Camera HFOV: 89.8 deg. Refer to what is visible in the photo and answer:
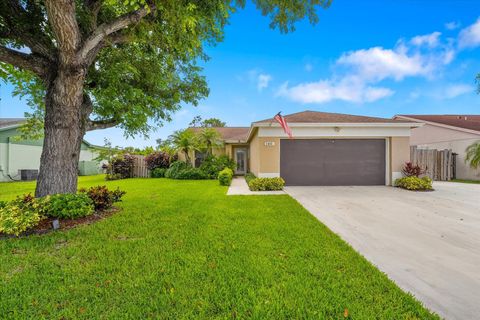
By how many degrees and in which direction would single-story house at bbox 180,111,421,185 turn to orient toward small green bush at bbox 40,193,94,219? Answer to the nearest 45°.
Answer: approximately 45° to its right

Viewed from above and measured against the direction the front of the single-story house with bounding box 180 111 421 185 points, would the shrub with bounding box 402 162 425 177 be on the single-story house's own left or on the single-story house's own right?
on the single-story house's own left

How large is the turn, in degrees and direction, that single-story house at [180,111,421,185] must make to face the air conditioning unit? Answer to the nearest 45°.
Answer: approximately 90° to its right

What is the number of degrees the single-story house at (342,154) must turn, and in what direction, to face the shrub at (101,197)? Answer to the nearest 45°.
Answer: approximately 45° to its right

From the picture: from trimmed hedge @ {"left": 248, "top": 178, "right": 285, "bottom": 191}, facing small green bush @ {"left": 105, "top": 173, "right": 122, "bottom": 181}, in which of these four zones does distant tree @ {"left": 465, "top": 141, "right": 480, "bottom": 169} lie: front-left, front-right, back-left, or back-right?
back-right

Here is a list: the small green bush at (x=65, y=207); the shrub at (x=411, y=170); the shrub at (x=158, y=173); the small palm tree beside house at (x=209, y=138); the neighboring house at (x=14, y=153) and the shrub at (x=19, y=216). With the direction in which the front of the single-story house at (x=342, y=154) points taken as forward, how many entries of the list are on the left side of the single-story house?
1

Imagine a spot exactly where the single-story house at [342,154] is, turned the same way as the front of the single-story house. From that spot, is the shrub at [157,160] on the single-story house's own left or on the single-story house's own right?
on the single-story house's own right

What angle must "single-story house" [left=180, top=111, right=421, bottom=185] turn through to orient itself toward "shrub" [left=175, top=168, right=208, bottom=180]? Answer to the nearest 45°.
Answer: approximately 90° to its right

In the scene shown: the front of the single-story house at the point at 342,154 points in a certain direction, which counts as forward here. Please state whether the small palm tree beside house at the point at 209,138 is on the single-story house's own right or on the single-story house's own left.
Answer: on the single-story house's own right

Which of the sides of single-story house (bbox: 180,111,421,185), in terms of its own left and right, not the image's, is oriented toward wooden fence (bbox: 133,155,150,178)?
right

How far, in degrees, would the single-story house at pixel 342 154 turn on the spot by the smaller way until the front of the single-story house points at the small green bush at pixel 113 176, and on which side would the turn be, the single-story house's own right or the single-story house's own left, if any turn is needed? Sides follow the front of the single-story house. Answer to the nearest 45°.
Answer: approximately 90° to the single-story house's own right

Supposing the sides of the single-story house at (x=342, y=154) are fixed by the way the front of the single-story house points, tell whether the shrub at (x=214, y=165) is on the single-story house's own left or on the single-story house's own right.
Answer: on the single-story house's own right

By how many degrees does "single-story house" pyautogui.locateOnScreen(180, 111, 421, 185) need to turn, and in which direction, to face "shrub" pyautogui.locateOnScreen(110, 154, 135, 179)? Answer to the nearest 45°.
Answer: approximately 90° to its right

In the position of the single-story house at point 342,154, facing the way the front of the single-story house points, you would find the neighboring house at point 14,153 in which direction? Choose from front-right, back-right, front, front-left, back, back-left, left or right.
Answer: right

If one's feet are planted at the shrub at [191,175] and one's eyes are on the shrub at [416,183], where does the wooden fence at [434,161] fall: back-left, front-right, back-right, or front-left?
front-left

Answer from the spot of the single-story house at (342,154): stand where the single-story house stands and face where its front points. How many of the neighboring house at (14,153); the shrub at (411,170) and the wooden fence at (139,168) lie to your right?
2

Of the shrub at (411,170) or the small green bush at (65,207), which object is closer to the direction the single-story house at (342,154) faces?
the small green bush

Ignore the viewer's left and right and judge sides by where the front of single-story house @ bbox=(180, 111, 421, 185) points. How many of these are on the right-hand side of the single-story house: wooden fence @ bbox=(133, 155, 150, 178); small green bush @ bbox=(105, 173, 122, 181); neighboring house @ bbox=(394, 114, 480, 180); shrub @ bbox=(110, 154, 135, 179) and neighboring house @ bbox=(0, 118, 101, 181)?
4

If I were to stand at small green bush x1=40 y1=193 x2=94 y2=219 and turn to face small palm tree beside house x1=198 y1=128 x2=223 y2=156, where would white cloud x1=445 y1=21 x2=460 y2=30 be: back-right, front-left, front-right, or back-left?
front-right

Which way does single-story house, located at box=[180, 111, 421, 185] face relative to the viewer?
toward the camera

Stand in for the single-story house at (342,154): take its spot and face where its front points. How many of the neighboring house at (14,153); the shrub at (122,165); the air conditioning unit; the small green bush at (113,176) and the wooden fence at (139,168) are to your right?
5

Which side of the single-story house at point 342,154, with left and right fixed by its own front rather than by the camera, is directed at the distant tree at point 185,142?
right
